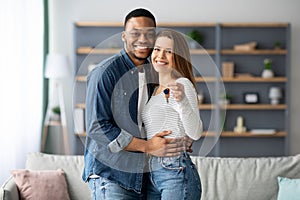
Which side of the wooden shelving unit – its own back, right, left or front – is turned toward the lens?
front

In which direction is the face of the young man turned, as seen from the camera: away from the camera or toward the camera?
toward the camera

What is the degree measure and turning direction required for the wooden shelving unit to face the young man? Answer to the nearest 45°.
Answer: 0° — it already faces them

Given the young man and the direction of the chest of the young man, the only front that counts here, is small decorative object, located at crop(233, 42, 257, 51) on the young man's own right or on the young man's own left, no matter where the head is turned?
on the young man's own left

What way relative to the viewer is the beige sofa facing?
toward the camera

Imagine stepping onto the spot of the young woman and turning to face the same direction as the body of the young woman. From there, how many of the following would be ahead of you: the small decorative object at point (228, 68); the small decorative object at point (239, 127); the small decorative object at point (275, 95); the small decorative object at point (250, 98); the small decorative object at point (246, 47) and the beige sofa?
0

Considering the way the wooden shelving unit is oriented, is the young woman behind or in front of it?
in front

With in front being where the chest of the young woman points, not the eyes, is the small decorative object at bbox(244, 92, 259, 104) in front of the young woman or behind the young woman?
behind

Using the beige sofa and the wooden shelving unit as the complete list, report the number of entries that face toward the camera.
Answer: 2

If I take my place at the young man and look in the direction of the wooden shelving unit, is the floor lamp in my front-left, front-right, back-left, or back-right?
front-left

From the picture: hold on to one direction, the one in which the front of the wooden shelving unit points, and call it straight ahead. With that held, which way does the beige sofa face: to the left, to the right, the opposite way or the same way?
the same way

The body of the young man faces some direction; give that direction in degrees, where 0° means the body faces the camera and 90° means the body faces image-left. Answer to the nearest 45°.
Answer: approximately 315°

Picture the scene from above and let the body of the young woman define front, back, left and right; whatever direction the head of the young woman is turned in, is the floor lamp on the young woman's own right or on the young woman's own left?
on the young woman's own right

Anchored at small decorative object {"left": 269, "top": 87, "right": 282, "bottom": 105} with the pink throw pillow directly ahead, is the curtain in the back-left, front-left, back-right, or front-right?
front-right

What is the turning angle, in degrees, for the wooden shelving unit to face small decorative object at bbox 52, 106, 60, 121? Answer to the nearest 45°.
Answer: approximately 90° to its right
